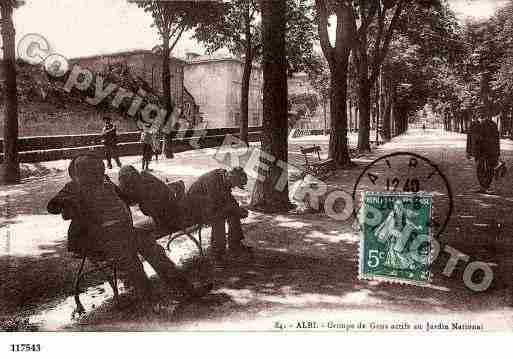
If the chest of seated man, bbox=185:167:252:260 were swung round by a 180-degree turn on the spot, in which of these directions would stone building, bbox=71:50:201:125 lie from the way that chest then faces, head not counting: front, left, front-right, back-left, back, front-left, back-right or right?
right

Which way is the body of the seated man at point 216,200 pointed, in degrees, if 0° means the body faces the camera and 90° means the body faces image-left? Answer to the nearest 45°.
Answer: approximately 270°

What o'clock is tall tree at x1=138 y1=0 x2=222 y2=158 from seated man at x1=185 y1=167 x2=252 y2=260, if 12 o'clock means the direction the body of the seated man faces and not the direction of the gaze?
The tall tree is roughly at 9 o'clock from the seated man.
